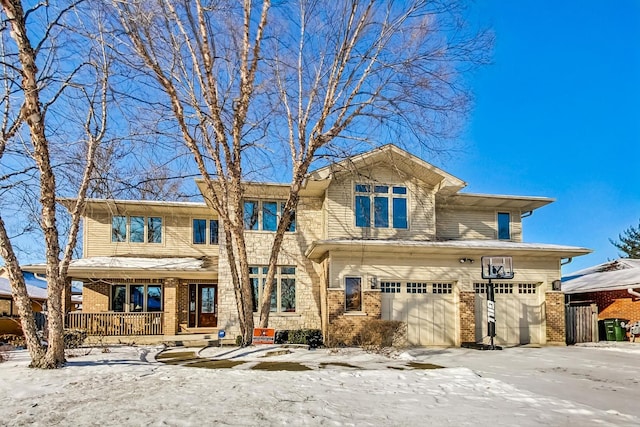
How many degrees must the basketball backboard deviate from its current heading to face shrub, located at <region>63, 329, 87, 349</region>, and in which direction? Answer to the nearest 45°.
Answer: approximately 45° to its right

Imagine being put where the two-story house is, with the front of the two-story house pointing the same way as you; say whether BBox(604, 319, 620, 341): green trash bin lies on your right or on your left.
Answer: on your left

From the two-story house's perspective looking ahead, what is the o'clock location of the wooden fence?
The wooden fence is roughly at 9 o'clock from the two-story house.

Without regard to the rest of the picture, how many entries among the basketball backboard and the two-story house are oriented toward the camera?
2

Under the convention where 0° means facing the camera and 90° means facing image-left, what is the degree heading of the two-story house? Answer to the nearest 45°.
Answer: approximately 0°

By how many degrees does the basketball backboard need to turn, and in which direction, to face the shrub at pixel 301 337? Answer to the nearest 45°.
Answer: approximately 90° to its right

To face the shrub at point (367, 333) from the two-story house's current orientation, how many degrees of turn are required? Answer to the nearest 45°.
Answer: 0° — it already faces it

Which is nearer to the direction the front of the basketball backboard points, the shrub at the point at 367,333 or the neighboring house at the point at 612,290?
the shrub

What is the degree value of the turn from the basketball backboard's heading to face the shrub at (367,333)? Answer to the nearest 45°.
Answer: approximately 90° to its right

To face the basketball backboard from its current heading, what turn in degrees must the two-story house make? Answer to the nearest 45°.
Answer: approximately 45° to its left
